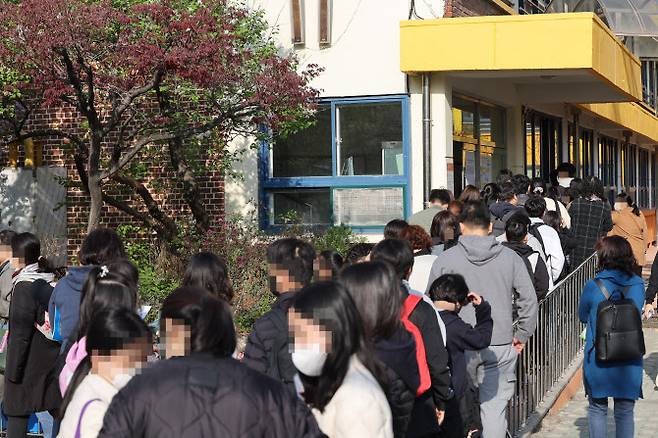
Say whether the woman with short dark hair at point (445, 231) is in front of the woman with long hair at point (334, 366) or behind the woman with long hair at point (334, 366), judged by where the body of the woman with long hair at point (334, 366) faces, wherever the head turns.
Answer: behind

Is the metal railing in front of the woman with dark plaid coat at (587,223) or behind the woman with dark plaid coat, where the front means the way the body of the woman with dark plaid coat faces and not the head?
behind

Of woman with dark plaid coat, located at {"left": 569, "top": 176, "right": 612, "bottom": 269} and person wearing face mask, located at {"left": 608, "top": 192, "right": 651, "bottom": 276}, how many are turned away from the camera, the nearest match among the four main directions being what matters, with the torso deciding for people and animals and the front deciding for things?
1

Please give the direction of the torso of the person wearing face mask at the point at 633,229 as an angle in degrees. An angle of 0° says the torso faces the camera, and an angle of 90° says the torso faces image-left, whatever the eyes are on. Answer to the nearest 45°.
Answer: approximately 45°

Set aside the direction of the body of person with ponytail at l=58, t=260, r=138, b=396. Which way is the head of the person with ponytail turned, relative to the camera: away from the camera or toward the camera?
away from the camera

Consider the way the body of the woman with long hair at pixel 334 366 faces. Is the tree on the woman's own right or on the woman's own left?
on the woman's own right

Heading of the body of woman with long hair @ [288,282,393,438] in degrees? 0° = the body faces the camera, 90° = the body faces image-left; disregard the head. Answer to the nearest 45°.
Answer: approximately 45°

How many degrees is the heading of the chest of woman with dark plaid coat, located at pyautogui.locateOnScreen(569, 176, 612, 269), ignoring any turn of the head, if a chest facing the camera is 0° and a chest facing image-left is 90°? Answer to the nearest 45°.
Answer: approximately 180°

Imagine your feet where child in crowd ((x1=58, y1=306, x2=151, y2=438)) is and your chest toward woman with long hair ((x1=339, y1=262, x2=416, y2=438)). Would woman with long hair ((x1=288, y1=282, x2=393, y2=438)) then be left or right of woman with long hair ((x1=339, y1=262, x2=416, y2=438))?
right

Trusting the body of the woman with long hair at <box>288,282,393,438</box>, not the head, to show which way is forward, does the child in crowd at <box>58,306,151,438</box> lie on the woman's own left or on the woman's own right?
on the woman's own right

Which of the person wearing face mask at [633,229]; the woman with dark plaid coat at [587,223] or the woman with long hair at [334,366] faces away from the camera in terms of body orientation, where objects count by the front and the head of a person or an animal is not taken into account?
the woman with dark plaid coat at [587,223]

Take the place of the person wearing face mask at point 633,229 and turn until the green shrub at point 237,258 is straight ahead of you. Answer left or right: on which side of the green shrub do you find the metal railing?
left

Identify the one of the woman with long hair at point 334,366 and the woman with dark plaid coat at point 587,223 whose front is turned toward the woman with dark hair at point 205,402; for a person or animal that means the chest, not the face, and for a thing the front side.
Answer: the woman with long hair at point 334,366

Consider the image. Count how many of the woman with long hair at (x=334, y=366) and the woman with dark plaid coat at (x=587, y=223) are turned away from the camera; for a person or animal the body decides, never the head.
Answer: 1
